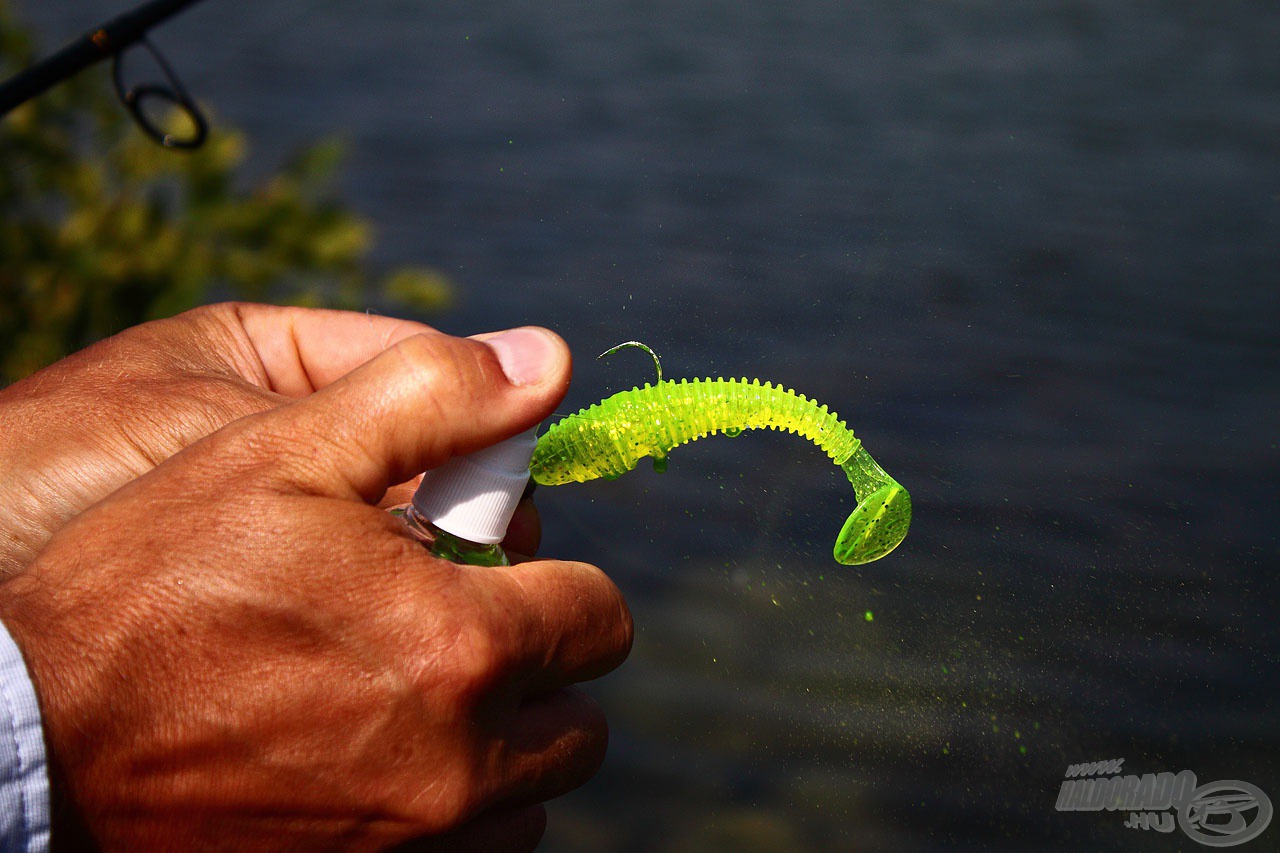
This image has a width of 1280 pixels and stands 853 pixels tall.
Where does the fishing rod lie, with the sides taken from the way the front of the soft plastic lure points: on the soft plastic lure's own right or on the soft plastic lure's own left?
on the soft plastic lure's own right

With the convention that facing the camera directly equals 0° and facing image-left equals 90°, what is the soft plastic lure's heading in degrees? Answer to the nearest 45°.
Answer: approximately 90°
